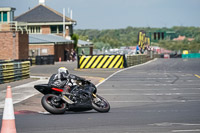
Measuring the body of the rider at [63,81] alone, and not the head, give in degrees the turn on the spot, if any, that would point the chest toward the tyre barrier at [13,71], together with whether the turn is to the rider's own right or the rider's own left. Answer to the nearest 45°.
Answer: approximately 90° to the rider's own left

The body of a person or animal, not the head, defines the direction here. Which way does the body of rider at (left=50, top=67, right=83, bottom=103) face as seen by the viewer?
to the viewer's right

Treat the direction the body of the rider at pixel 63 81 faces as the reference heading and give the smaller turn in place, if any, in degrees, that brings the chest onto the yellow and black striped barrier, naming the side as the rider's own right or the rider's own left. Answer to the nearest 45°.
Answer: approximately 90° to the rider's own left
